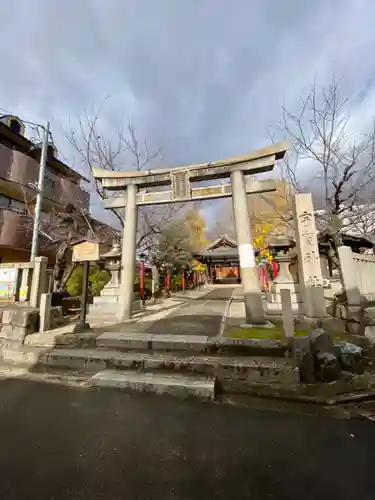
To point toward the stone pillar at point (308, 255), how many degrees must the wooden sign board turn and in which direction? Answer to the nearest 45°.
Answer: approximately 45° to its left

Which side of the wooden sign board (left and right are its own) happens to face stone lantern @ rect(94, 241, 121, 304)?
back

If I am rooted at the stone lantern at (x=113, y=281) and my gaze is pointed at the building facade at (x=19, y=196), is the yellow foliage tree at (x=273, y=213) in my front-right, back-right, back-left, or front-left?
back-right

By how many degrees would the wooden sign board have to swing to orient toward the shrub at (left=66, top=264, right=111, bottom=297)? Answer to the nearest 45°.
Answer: approximately 180°

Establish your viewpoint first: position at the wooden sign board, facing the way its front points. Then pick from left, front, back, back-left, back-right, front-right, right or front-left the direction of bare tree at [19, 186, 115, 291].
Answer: back
